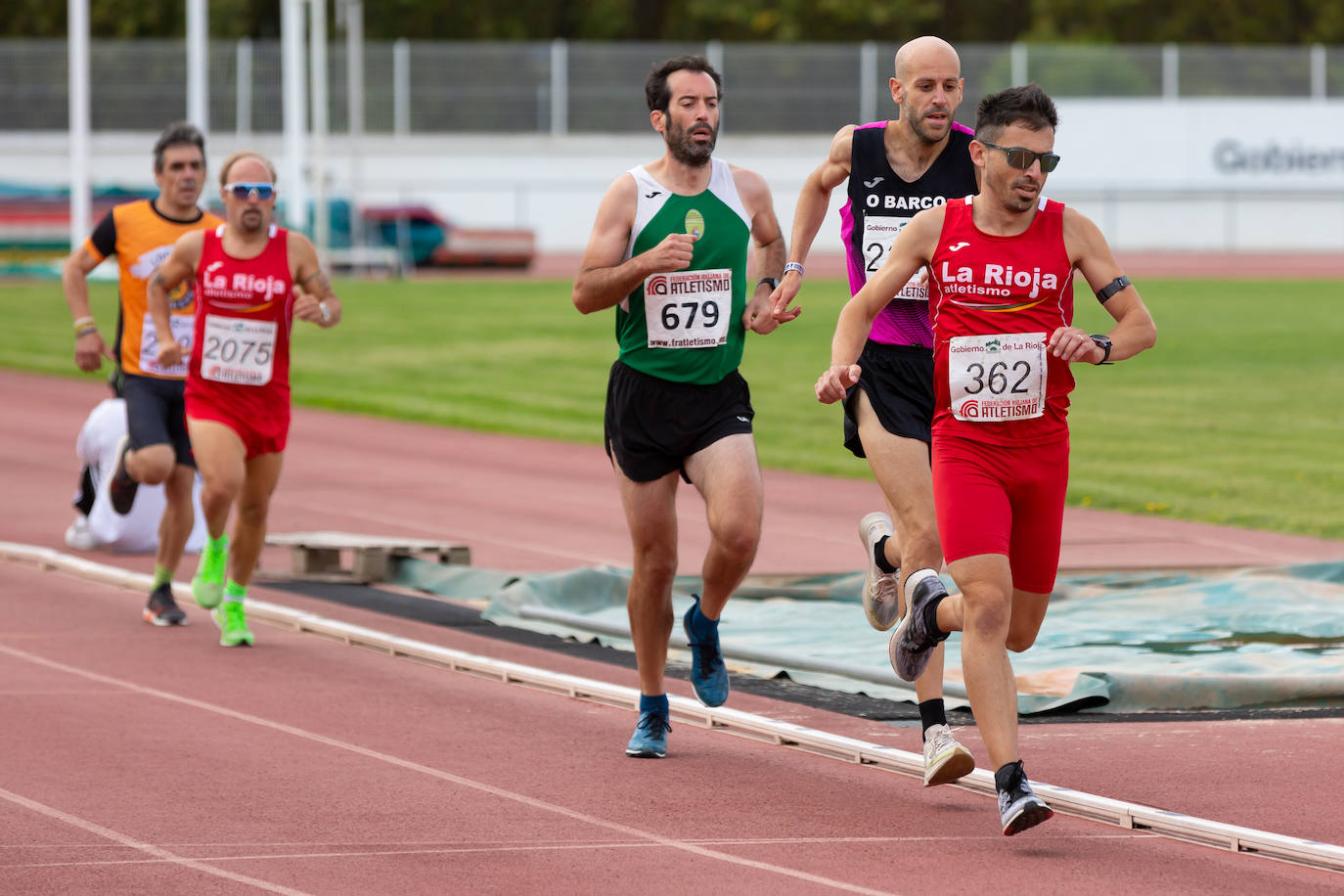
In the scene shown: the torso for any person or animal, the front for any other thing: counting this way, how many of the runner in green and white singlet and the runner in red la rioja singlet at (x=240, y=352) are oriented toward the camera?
2

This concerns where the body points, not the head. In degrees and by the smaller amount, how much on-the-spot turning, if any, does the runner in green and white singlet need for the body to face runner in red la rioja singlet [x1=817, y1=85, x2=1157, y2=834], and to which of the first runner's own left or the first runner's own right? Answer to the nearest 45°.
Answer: approximately 45° to the first runner's own left

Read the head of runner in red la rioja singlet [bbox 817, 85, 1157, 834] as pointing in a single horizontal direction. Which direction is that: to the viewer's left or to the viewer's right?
to the viewer's right
